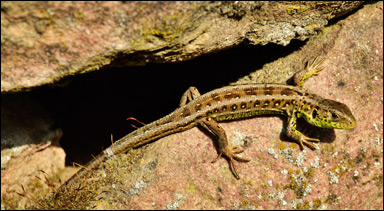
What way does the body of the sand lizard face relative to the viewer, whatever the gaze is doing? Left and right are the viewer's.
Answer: facing to the right of the viewer
